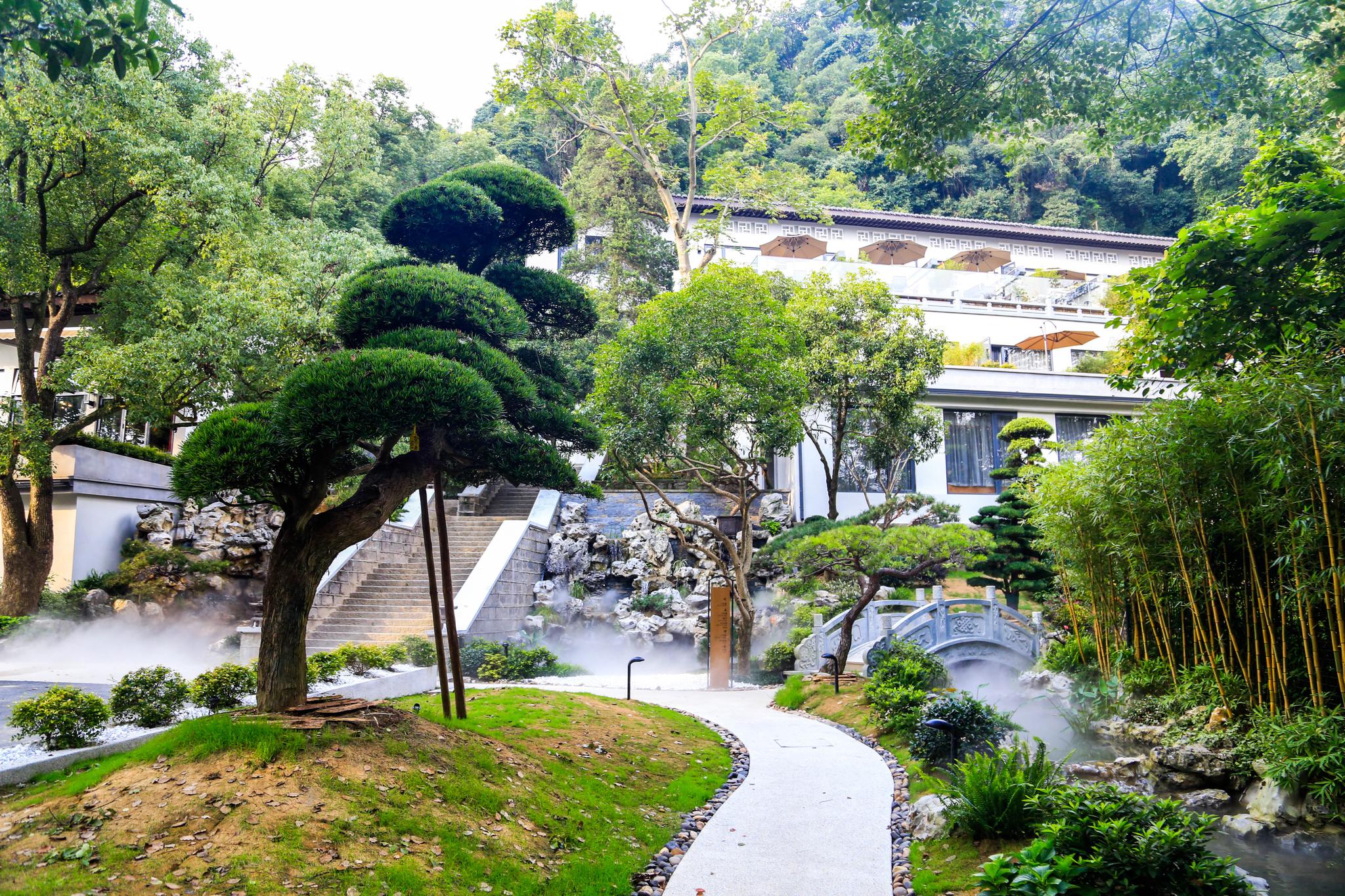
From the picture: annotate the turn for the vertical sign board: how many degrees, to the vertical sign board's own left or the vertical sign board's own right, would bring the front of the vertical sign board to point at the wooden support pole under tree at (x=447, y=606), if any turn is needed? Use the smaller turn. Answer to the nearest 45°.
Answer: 0° — it already faces it

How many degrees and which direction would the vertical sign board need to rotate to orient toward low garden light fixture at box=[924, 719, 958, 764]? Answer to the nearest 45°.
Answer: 0° — it already faces it

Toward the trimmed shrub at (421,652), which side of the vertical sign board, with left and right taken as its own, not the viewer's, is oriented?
right

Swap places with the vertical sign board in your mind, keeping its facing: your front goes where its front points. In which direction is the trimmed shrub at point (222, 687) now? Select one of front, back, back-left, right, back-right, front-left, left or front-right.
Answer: front-right

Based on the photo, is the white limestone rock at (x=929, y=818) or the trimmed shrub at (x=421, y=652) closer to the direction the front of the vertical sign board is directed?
the white limestone rock

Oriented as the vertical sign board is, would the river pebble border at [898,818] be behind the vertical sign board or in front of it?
in front

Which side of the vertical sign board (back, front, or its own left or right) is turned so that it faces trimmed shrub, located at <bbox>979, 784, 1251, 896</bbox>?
front

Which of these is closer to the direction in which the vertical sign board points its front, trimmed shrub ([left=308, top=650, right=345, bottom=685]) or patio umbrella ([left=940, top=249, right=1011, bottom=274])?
the trimmed shrub

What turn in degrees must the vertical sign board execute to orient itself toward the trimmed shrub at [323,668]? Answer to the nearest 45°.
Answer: approximately 45° to its right

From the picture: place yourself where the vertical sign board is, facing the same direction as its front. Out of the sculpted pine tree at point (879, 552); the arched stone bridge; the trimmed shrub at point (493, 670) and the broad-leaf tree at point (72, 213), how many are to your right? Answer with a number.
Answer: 2

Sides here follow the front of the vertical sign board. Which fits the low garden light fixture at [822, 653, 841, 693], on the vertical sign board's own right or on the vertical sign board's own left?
on the vertical sign board's own left

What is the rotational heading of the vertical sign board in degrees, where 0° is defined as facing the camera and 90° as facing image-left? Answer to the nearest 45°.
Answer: approximately 0°

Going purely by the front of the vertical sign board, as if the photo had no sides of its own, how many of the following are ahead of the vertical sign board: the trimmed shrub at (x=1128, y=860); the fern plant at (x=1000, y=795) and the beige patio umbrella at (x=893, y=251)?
2

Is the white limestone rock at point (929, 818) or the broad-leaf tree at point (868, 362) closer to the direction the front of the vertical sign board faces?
the white limestone rock

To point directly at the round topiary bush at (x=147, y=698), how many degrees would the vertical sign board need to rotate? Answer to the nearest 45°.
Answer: approximately 45° to its right

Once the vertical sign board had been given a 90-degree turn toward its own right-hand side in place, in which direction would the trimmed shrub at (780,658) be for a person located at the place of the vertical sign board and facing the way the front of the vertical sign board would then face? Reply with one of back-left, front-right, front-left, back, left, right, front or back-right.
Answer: back-right

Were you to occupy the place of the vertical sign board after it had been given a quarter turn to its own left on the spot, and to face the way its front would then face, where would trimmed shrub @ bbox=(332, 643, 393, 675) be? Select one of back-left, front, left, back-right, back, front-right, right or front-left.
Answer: back-right
